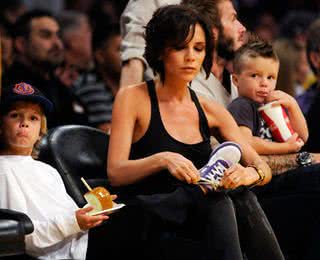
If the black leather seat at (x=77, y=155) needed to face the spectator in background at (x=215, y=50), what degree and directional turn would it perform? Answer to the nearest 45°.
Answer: approximately 90° to its left

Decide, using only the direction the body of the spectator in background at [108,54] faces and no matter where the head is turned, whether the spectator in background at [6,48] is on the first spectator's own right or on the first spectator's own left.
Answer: on the first spectator's own right

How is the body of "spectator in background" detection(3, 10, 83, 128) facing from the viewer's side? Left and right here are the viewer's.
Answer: facing the viewer and to the right of the viewer

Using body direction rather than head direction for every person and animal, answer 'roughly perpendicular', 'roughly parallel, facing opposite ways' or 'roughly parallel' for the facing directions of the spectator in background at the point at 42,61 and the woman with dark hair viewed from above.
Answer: roughly parallel

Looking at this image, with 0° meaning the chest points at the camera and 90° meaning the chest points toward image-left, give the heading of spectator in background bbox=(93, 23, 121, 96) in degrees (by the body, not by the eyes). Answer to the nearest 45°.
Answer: approximately 315°

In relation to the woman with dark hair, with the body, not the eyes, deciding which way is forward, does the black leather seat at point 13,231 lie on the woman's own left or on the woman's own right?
on the woman's own right

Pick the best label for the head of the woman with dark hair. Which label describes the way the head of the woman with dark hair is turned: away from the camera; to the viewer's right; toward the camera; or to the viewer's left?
toward the camera

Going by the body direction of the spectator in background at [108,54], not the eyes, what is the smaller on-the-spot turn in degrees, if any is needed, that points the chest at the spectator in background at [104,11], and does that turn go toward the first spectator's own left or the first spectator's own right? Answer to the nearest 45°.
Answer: approximately 135° to the first spectator's own left

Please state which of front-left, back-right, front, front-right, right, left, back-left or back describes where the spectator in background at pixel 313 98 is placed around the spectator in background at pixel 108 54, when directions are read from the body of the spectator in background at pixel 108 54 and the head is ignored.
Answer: front

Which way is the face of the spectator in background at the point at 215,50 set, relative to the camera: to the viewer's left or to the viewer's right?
to the viewer's right

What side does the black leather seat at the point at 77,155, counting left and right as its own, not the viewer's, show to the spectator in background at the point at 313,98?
left
